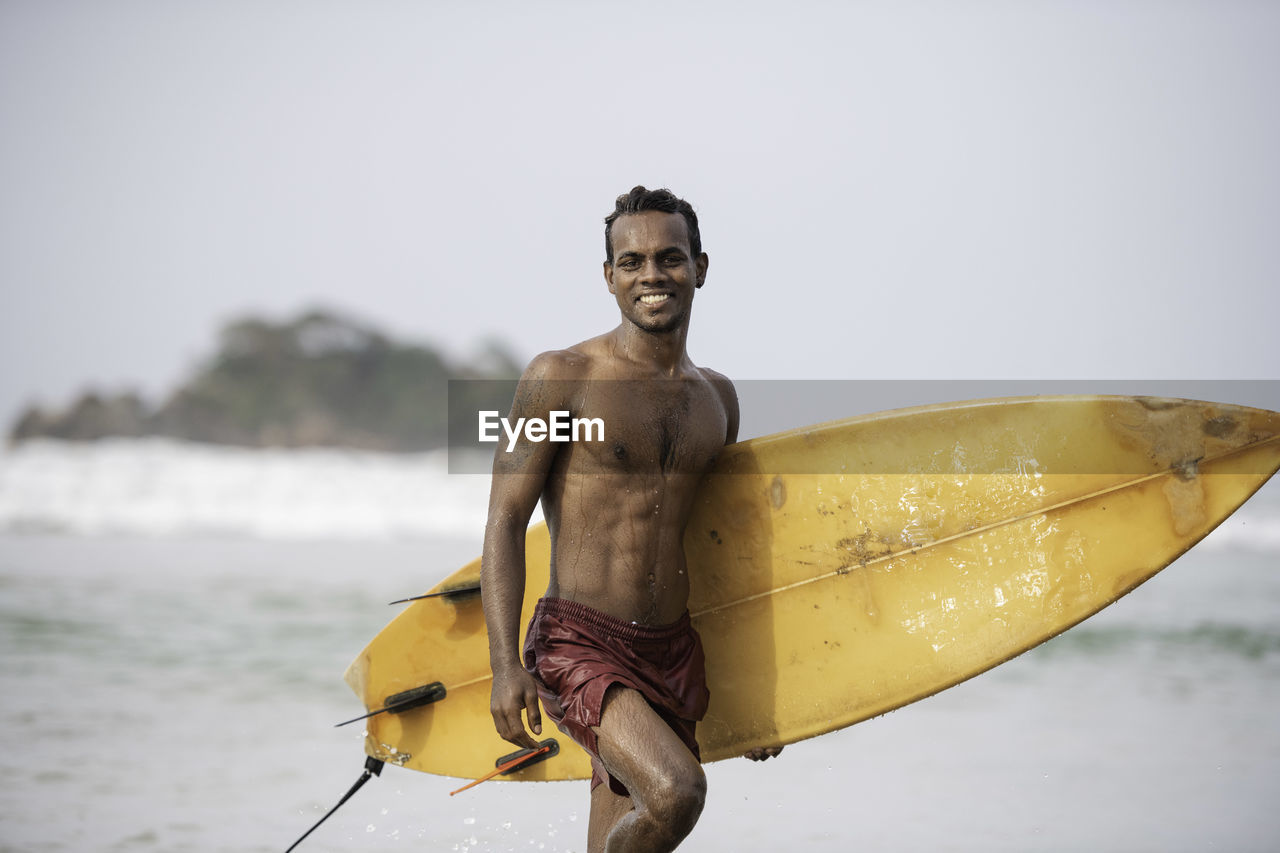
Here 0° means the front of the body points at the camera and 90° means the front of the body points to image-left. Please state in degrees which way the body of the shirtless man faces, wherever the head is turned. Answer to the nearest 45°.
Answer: approximately 315°
